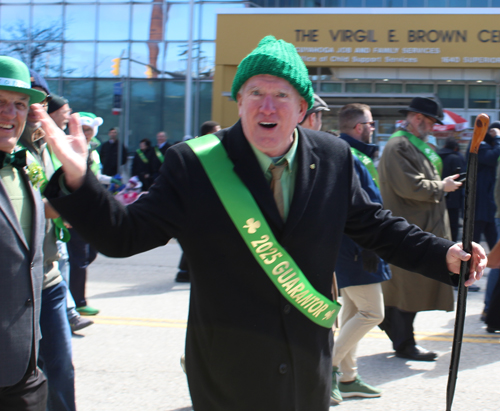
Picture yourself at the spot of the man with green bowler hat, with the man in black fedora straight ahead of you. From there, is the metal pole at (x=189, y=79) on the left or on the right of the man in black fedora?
left

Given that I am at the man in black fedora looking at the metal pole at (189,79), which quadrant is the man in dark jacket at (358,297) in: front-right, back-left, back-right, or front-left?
back-left

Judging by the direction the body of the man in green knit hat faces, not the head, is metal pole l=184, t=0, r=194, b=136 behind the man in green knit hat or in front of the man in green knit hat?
behind

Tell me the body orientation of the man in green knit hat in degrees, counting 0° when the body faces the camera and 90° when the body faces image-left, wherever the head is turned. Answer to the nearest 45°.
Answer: approximately 0°

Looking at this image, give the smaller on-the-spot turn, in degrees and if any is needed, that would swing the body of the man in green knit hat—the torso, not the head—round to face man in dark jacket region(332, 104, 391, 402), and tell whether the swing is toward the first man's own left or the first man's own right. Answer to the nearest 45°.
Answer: approximately 180°

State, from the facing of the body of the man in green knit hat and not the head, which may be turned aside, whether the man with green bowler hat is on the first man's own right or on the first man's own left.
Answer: on the first man's own right

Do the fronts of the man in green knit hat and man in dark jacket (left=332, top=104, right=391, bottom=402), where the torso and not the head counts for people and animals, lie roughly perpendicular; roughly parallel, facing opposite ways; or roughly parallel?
roughly perpendicular

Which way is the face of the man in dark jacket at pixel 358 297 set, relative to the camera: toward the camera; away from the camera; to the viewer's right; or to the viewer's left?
to the viewer's right
